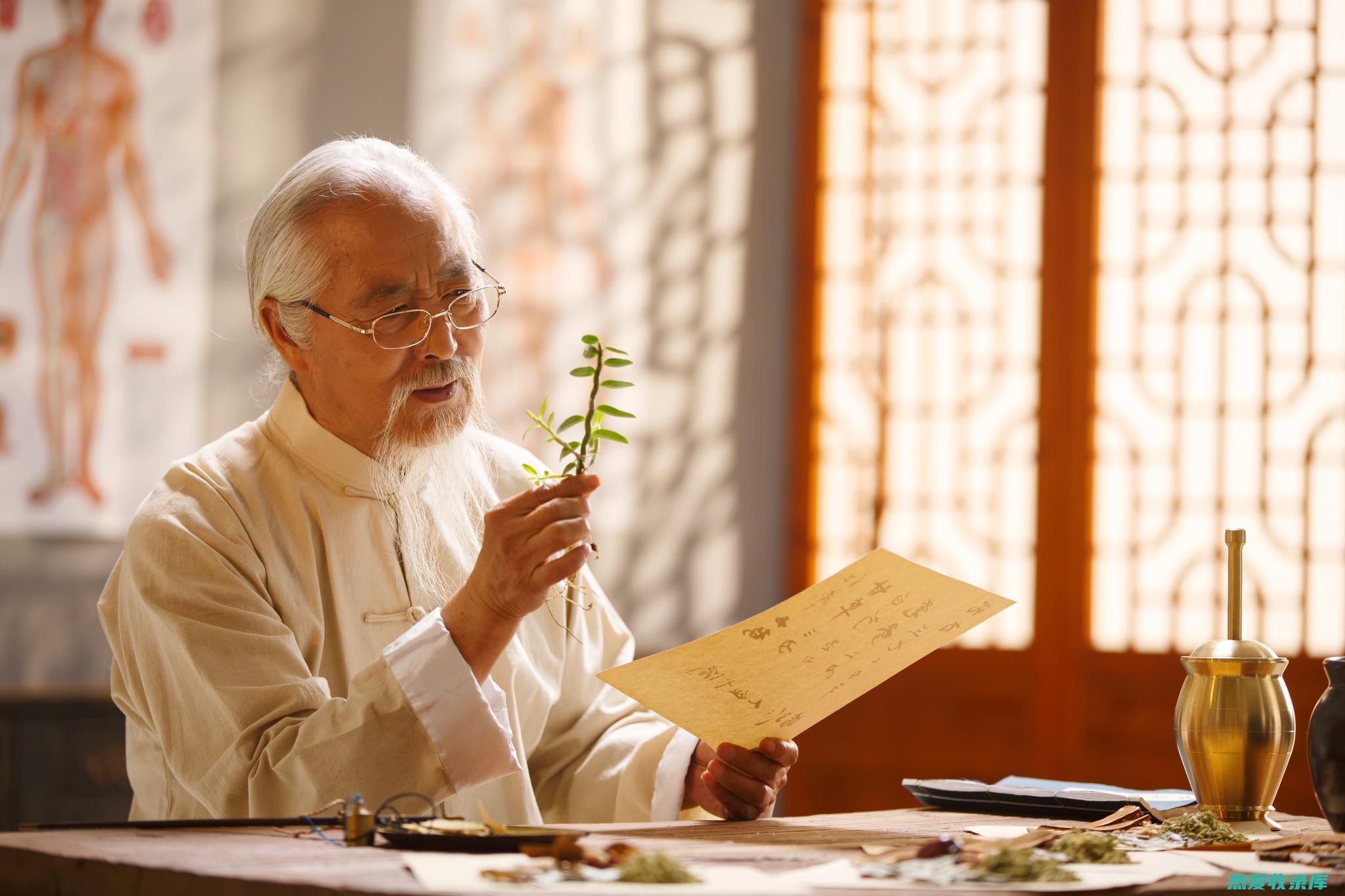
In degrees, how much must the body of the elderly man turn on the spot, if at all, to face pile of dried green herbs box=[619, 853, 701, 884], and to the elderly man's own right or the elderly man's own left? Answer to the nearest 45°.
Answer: approximately 45° to the elderly man's own right

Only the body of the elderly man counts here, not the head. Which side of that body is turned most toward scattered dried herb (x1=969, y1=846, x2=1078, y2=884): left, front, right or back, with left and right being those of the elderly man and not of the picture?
front

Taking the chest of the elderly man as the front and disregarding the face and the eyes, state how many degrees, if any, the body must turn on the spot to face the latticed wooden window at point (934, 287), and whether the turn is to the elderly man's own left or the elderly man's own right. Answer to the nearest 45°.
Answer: approximately 90° to the elderly man's own left

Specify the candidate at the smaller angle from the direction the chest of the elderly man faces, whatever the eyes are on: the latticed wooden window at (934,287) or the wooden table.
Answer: the wooden table

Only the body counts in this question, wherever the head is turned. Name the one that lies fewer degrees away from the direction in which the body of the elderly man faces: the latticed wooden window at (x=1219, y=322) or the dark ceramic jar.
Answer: the dark ceramic jar

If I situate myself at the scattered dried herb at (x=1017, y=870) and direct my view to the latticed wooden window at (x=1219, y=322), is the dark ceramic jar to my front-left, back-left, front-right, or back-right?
front-right

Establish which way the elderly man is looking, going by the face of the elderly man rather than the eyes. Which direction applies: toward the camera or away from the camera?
toward the camera

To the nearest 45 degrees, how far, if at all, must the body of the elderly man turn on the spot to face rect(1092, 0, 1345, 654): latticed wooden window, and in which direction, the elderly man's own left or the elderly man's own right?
approximately 90° to the elderly man's own left

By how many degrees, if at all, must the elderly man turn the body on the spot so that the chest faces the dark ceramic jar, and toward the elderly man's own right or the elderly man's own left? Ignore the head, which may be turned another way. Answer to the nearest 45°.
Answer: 0° — they already face it

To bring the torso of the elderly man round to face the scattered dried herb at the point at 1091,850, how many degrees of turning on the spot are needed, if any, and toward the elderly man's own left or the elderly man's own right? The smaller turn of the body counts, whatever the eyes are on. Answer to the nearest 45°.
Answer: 0° — they already face it

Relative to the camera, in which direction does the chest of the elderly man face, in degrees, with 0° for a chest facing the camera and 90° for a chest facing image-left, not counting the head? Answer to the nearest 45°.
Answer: approximately 315°
